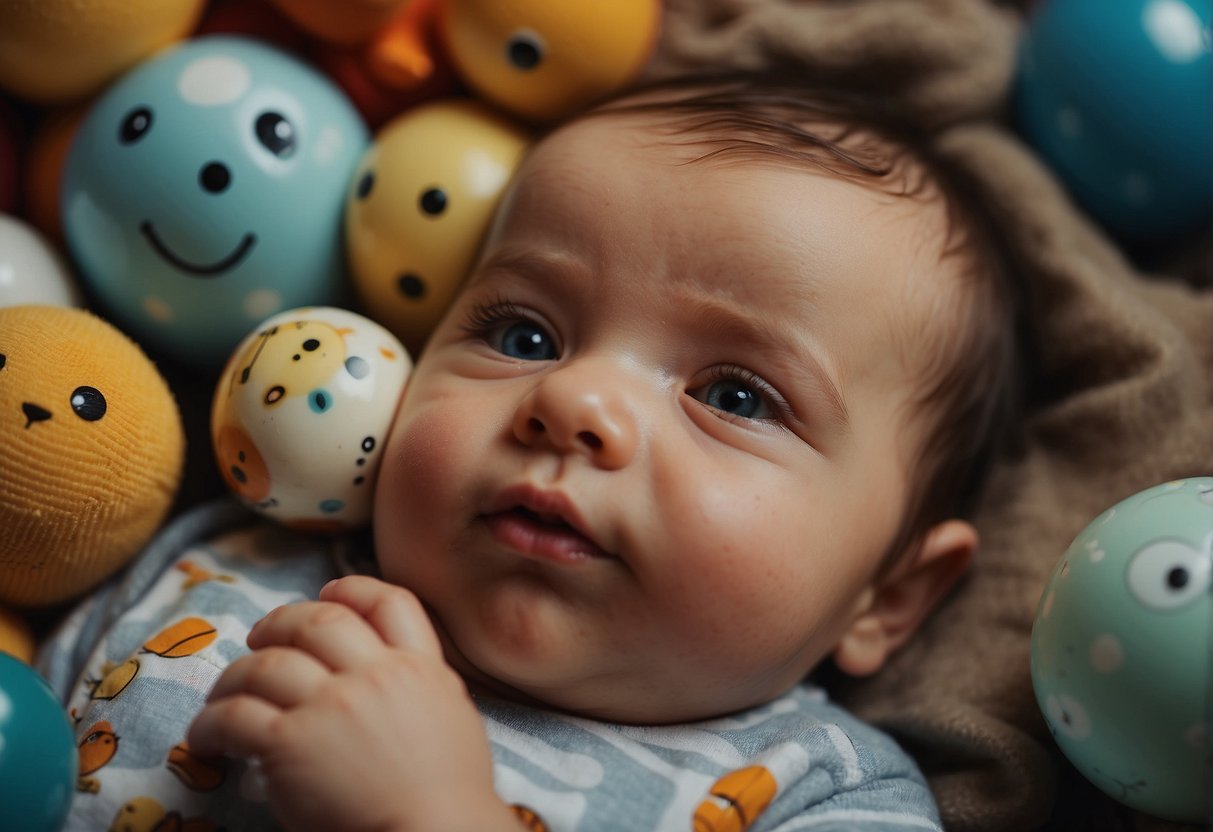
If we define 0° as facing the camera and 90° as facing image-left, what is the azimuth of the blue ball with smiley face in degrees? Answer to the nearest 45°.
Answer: approximately 0°

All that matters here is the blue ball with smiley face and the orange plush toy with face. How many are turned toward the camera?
2

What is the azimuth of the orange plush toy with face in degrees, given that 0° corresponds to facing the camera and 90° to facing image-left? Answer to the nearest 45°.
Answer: approximately 0°

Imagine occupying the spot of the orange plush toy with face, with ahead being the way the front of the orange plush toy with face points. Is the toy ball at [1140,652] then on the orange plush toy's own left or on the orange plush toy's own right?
on the orange plush toy's own left
